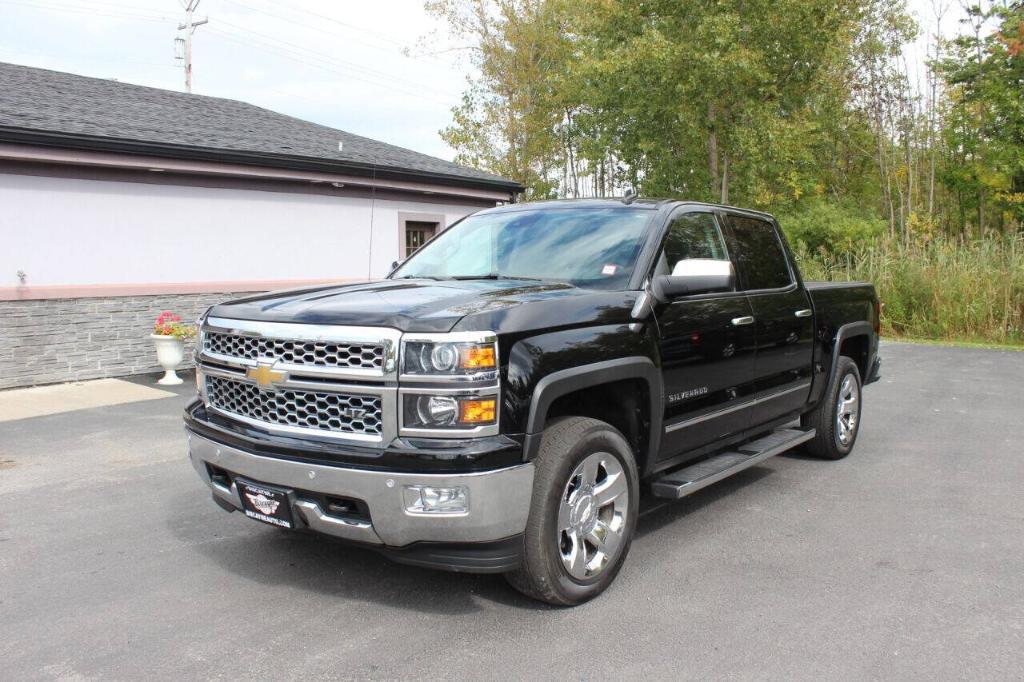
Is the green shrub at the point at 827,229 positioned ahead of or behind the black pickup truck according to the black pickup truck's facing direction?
behind

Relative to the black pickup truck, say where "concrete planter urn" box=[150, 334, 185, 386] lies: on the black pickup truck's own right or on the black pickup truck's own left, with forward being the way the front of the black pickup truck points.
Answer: on the black pickup truck's own right

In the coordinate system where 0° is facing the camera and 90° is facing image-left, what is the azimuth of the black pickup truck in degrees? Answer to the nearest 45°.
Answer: approximately 45°
